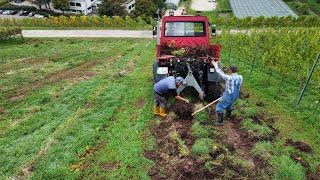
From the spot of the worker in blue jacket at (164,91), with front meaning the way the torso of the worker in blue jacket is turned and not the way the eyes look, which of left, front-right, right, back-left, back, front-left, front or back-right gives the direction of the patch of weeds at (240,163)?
front-right

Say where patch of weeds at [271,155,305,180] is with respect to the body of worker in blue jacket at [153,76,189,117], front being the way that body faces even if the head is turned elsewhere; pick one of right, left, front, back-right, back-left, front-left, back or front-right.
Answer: front-right

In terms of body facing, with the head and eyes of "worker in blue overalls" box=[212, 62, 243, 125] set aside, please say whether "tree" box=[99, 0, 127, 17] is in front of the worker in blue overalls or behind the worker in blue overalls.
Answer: in front

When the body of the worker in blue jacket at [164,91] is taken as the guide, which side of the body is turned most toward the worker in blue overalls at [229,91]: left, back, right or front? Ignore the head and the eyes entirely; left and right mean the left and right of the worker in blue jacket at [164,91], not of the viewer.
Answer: front

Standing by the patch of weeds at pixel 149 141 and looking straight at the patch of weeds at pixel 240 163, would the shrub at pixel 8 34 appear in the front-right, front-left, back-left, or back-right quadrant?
back-left

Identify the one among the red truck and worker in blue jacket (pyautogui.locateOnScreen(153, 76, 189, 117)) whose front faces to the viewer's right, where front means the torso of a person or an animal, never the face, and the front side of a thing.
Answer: the worker in blue jacket

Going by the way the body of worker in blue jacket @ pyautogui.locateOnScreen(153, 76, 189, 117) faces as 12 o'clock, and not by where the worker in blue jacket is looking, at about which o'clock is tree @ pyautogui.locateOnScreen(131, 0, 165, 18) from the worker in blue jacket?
The tree is roughly at 9 o'clock from the worker in blue jacket.

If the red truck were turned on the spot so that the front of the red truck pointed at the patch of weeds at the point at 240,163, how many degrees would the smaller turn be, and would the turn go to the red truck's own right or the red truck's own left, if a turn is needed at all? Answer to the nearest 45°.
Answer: approximately 180°

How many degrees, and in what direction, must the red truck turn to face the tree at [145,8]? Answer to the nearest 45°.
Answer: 0° — it already faces it

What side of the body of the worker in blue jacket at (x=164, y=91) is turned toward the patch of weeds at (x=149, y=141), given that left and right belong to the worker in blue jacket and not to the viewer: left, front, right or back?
right

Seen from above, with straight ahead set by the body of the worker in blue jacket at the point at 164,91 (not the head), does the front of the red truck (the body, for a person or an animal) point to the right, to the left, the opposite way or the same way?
to the left

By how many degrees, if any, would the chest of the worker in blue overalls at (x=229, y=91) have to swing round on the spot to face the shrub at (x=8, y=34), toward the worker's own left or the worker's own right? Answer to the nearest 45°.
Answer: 0° — they already face it

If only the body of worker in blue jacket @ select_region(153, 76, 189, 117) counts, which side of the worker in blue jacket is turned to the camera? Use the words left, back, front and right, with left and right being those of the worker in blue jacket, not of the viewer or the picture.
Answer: right

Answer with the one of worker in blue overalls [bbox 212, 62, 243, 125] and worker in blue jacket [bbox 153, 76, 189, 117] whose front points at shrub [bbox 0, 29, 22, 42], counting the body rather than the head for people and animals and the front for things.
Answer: worker in blue overalls [bbox 212, 62, 243, 125]
